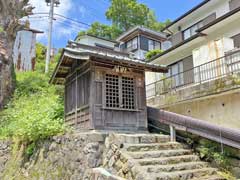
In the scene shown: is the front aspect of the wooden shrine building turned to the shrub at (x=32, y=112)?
no

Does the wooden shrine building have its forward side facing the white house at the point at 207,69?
no

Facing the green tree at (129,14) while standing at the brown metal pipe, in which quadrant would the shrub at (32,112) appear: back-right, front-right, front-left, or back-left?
front-left

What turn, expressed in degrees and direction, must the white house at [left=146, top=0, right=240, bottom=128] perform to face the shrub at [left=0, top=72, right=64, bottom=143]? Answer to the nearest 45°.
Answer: approximately 45° to its right

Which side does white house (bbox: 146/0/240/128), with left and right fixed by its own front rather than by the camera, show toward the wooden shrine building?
front

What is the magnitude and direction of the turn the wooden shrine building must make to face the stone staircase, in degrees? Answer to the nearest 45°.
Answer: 0° — it already faces it

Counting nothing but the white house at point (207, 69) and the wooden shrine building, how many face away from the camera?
0

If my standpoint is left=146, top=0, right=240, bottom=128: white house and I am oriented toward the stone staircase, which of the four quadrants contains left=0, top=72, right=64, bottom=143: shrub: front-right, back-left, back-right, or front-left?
front-right

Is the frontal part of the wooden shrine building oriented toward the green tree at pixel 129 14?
no

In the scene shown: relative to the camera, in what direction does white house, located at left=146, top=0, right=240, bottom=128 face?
facing the viewer and to the left of the viewer

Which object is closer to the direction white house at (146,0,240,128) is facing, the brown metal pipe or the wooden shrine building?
the wooden shrine building

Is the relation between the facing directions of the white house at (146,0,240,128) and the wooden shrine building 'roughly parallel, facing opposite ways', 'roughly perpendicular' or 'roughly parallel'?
roughly perpendicular
